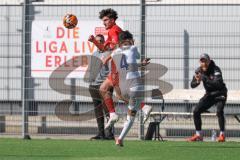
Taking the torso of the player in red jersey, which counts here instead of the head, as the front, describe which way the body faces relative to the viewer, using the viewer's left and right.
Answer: facing to the left of the viewer

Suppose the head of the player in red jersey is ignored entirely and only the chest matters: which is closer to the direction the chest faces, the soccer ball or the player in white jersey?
the soccer ball

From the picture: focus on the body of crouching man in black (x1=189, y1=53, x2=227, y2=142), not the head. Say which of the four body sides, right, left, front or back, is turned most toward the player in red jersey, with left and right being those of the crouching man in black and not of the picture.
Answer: front

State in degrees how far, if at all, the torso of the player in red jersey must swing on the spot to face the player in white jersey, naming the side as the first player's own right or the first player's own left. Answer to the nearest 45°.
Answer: approximately 90° to the first player's own left

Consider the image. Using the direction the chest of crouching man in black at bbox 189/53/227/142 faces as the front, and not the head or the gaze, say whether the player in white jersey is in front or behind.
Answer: in front

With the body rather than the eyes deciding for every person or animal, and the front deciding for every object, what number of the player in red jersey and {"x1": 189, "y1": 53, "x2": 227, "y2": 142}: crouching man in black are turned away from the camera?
0

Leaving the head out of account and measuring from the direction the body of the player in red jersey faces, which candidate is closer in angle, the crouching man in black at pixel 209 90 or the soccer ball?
the soccer ball

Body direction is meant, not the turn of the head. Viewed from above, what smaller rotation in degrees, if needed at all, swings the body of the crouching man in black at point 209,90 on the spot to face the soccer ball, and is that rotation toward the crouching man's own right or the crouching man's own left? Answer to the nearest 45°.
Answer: approximately 45° to the crouching man's own right
